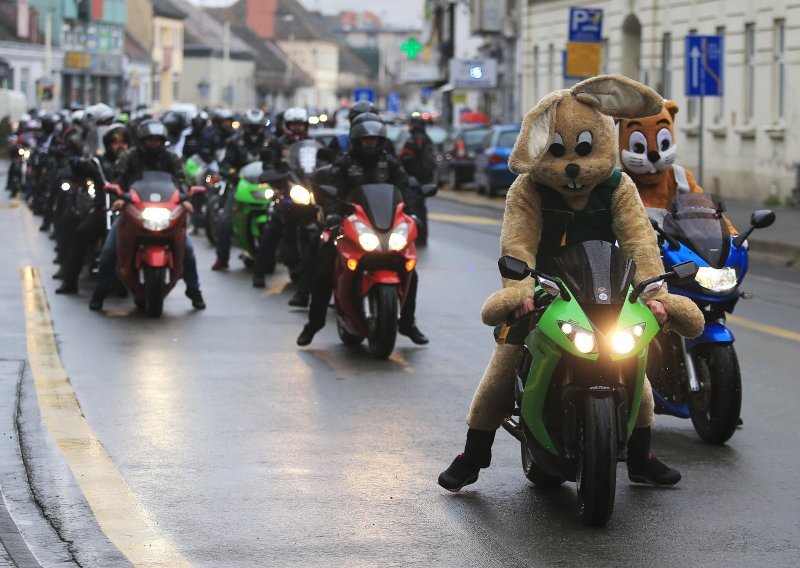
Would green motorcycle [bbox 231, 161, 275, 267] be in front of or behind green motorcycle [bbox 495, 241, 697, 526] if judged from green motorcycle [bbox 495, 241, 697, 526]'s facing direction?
behind

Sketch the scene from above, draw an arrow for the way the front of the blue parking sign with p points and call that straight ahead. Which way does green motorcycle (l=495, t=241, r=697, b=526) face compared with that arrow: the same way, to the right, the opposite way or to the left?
the same way

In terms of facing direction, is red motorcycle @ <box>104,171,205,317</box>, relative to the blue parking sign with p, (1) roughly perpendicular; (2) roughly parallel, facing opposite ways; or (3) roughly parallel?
roughly parallel

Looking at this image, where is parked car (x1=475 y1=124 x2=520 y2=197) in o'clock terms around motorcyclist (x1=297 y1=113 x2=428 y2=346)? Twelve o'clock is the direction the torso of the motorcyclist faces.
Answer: The parked car is roughly at 6 o'clock from the motorcyclist.

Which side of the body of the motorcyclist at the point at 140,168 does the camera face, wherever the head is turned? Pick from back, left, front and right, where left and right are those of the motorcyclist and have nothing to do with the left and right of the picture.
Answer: front

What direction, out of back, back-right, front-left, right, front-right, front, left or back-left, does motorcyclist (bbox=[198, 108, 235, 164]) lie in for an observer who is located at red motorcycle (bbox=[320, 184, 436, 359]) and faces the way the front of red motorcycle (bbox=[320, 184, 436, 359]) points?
back

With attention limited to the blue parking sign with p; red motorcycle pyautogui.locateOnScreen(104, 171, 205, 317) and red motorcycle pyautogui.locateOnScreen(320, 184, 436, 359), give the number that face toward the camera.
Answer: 3

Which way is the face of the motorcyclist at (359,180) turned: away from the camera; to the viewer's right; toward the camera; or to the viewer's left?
toward the camera

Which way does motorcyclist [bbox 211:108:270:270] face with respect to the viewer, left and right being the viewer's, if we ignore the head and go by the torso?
facing the viewer

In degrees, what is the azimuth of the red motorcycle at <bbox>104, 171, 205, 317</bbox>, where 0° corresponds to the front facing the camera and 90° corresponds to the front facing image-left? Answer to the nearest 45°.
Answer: approximately 0°

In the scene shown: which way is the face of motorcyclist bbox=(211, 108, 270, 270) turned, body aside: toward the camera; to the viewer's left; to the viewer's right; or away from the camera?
toward the camera

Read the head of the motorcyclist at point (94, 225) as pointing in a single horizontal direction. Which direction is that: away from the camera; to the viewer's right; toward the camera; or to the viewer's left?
toward the camera

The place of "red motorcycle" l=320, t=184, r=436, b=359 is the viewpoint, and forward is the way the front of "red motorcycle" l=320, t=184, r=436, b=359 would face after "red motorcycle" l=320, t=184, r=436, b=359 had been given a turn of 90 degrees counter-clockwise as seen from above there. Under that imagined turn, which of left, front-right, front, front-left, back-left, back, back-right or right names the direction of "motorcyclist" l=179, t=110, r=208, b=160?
left

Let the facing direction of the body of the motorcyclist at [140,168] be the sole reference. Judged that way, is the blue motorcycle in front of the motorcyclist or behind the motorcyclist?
in front

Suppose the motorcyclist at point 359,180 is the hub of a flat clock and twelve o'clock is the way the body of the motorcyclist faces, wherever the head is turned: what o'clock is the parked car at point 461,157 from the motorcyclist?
The parked car is roughly at 6 o'clock from the motorcyclist.

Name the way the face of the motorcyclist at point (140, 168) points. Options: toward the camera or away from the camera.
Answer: toward the camera

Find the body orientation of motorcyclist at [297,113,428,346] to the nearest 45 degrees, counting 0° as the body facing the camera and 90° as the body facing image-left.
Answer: approximately 0°

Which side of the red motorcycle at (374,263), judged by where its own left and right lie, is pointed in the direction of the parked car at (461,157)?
back
